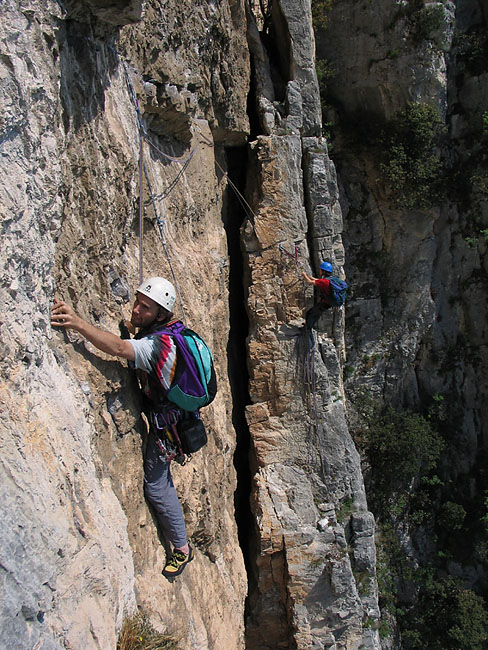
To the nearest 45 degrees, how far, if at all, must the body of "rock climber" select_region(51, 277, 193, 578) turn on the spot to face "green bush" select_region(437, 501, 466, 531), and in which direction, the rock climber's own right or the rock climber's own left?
approximately 135° to the rock climber's own right

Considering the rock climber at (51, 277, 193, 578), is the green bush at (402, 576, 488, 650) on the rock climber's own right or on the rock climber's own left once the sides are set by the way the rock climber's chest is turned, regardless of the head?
on the rock climber's own right

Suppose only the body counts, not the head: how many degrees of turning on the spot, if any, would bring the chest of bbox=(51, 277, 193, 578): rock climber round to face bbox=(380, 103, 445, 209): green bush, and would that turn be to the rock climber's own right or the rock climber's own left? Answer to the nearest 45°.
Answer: approximately 135° to the rock climber's own right

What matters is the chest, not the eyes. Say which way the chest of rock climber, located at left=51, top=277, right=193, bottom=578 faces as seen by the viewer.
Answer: to the viewer's left

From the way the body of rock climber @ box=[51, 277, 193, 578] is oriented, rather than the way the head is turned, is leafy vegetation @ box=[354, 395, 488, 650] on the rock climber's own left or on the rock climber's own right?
on the rock climber's own right

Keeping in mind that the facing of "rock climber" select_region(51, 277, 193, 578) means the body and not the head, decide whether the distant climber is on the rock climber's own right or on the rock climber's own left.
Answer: on the rock climber's own right
